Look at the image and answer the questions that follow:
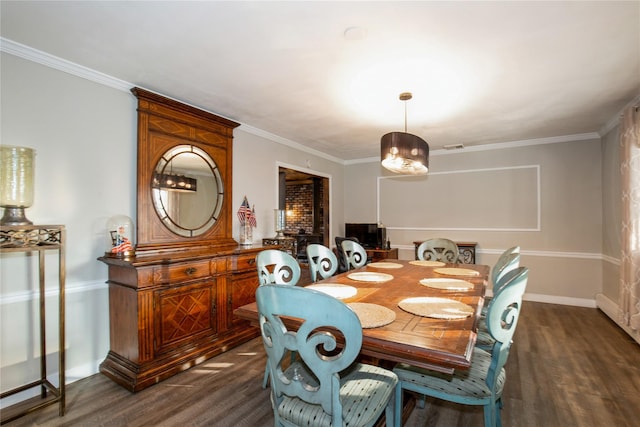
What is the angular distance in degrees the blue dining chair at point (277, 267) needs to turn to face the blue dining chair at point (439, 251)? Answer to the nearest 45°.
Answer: approximately 90° to its left

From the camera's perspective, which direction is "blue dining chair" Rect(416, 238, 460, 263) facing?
toward the camera

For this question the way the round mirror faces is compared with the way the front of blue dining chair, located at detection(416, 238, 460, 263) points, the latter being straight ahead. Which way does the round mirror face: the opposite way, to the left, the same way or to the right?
to the left

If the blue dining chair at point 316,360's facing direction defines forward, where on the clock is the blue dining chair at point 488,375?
the blue dining chair at point 488,375 is roughly at 1 o'clock from the blue dining chair at point 316,360.

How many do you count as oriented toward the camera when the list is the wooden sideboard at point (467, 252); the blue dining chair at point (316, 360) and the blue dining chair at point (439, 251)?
2

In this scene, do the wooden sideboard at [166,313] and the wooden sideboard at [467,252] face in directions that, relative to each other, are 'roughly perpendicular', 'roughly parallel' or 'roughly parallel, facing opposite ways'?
roughly perpendicular

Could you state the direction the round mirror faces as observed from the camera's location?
facing the viewer and to the right of the viewer

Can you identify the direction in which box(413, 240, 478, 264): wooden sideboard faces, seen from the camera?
facing the viewer

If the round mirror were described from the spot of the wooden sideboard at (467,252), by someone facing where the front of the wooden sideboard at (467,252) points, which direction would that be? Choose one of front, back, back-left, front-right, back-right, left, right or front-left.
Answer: front-right

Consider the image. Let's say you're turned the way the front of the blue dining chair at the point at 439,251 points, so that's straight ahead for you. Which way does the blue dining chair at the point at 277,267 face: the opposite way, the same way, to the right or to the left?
to the left

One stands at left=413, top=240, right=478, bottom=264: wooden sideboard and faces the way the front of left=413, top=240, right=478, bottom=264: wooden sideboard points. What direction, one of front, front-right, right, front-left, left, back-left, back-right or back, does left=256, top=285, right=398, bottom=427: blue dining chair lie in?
front

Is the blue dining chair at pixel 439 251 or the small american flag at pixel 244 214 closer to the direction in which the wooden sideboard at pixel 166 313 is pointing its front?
the blue dining chair

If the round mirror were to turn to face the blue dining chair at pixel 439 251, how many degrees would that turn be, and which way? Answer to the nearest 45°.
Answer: approximately 45° to its left

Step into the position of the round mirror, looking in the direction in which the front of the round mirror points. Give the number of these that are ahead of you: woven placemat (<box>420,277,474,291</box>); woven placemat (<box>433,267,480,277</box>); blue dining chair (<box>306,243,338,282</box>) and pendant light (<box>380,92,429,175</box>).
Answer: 4

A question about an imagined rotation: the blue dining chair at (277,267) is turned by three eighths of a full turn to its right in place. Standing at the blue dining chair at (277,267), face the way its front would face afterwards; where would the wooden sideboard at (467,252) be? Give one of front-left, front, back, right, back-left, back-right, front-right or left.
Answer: back-right

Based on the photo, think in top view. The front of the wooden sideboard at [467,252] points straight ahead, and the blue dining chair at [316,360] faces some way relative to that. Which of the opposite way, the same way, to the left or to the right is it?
the opposite way

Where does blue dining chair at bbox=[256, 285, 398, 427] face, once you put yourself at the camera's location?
facing away from the viewer and to the right of the viewer
